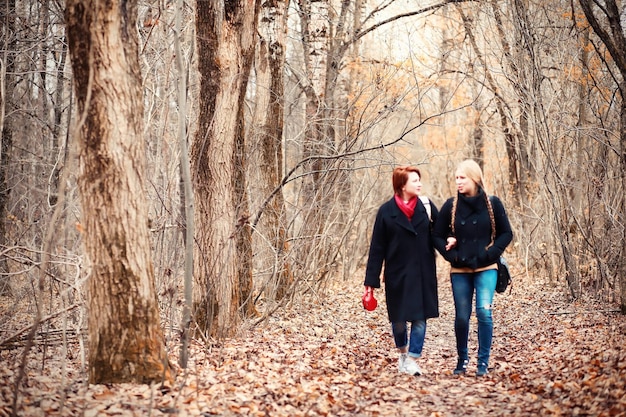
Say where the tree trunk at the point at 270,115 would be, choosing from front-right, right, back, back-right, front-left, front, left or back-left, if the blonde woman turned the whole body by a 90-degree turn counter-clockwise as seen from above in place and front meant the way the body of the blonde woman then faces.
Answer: back-left

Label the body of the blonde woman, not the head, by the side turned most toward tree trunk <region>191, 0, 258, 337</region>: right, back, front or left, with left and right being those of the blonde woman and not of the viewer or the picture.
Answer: right

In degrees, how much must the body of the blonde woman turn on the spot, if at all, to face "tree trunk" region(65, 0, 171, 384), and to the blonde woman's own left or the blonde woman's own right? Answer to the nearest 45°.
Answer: approximately 45° to the blonde woman's own right

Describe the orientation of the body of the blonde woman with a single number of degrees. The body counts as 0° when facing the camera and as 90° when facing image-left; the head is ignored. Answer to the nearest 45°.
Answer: approximately 0°

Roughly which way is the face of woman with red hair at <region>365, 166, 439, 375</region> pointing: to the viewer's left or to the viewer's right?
to the viewer's right
